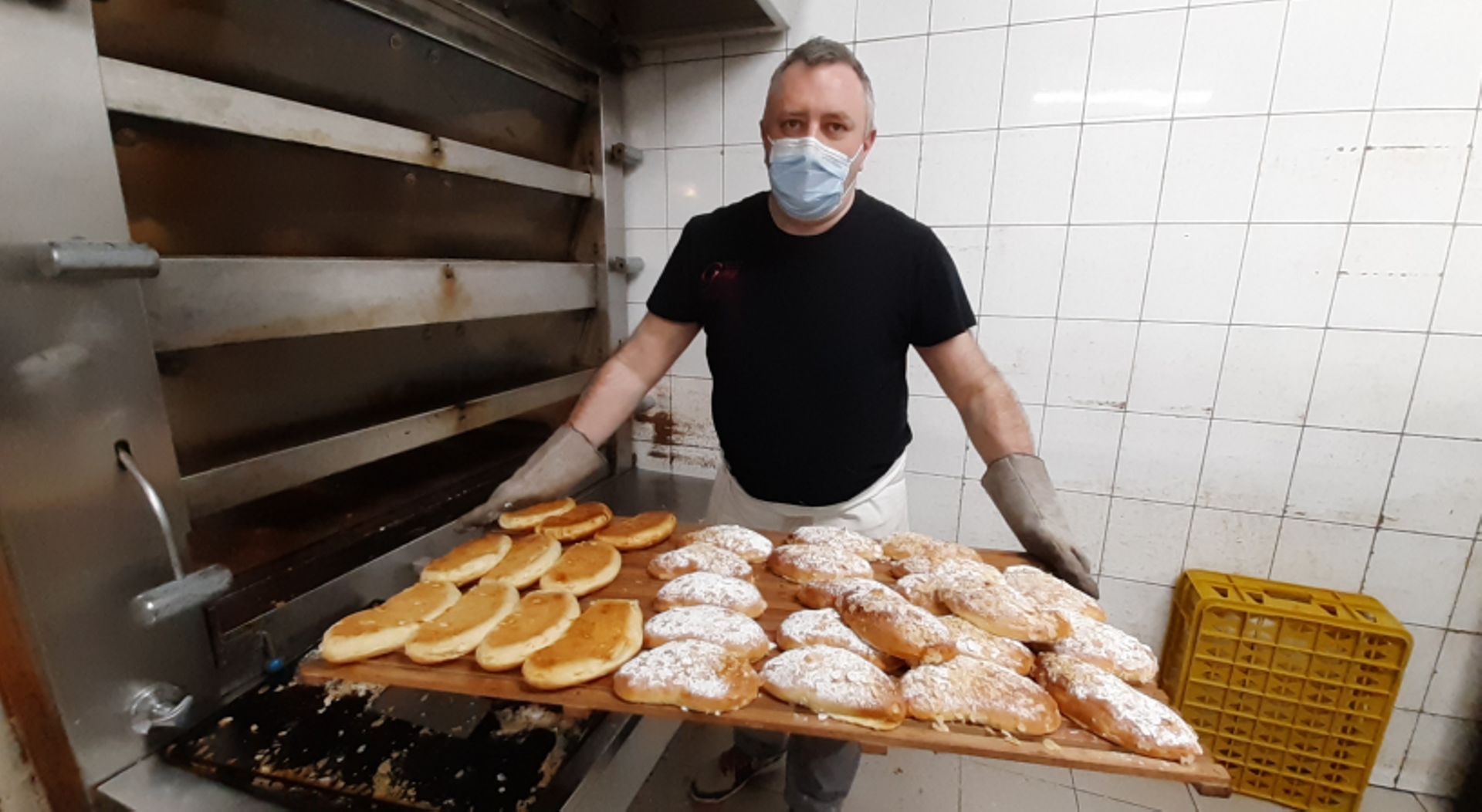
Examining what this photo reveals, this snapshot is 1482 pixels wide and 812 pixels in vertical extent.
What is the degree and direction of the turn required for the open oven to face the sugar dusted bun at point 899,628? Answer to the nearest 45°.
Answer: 0° — it already faces it

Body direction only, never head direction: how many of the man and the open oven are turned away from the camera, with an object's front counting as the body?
0

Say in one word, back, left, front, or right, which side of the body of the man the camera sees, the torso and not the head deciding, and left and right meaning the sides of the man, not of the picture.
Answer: front

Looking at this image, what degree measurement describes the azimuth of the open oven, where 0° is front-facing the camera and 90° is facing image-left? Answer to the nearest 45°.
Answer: approximately 315°

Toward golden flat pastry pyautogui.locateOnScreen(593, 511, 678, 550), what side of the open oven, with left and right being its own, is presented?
front

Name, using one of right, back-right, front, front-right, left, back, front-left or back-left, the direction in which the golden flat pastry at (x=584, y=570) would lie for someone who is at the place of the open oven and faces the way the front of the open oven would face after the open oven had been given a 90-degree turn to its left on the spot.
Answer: right

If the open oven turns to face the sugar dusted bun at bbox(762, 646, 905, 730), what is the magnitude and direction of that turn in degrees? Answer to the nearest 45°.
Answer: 0° — it already faces it

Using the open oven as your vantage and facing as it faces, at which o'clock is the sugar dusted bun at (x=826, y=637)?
The sugar dusted bun is roughly at 12 o'clock from the open oven.

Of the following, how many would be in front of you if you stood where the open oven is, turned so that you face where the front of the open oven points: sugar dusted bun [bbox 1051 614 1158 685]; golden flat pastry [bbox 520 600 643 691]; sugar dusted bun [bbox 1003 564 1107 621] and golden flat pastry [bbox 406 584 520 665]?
4

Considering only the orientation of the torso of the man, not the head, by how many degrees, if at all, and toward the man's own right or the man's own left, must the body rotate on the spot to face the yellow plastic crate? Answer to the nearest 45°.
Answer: approximately 90° to the man's own left

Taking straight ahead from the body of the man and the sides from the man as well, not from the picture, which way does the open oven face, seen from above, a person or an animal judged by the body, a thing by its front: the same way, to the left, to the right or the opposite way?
to the left
